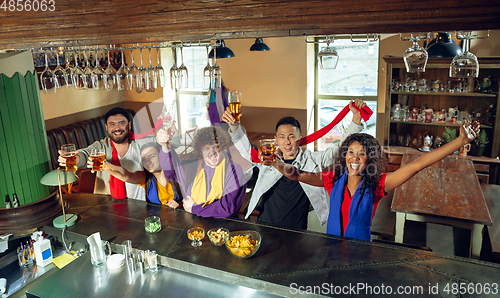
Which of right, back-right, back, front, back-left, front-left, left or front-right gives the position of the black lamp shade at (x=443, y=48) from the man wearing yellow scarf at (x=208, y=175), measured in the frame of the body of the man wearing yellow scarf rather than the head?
left

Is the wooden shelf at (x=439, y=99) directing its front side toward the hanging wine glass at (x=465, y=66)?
yes

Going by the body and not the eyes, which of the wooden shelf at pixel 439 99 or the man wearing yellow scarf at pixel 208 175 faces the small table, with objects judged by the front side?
the wooden shelf

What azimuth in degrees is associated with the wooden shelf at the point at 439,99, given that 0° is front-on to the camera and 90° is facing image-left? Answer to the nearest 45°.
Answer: approximately 0°

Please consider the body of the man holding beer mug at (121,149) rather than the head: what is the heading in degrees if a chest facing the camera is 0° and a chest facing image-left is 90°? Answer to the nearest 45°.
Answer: approximately 0°

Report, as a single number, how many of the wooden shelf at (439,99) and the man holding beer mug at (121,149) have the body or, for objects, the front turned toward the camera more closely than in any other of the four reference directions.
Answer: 2

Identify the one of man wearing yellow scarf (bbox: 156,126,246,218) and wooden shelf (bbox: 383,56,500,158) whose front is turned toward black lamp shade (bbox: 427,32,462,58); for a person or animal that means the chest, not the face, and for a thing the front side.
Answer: the wooden shelf
